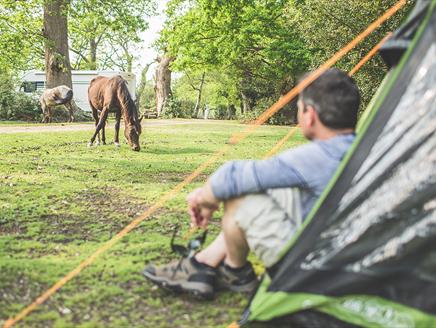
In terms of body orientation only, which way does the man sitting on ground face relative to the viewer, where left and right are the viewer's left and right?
facing to the left of the viewer

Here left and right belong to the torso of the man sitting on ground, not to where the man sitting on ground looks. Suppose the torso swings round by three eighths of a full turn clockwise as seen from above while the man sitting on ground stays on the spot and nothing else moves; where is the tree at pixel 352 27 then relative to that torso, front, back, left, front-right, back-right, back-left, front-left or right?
front-left

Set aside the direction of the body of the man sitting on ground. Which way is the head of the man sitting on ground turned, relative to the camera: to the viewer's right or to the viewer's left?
to the viewer's left

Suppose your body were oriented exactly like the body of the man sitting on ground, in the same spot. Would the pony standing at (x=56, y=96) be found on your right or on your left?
on your right

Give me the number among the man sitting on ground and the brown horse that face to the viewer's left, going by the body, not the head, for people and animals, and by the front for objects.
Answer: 1

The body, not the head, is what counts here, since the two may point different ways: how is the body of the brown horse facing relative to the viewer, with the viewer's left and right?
facing the viewer and to the right of the viewer

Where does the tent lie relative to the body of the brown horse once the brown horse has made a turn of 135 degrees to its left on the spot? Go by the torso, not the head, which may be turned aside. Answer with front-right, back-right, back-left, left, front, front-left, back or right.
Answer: back

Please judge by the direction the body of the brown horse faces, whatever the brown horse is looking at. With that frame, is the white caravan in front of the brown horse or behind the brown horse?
behind
